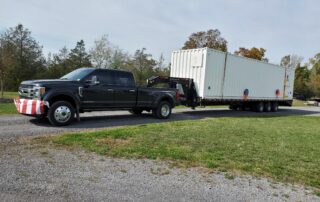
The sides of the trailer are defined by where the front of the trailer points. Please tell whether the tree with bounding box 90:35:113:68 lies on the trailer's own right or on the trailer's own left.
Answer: on the trailer's own right

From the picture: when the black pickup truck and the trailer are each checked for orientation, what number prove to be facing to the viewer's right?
0

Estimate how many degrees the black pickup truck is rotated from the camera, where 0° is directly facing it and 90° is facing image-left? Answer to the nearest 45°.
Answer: approximately 45°

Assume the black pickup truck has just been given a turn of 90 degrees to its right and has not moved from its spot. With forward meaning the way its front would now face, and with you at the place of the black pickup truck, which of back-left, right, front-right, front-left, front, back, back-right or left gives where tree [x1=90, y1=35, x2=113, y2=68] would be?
front-right

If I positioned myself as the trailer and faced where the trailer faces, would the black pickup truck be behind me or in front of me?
in front

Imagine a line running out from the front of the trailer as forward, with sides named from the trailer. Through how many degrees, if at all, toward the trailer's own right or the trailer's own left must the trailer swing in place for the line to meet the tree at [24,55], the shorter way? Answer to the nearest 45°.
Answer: approximately 90° to the trailer's own right

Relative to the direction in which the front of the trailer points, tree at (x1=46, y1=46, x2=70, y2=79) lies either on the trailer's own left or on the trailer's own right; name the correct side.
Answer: on the trailer's own right

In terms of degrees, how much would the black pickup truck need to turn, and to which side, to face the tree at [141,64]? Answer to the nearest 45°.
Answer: approximately 135° to its right

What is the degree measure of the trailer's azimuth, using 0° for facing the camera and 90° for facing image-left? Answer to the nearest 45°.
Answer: approximately 45°
